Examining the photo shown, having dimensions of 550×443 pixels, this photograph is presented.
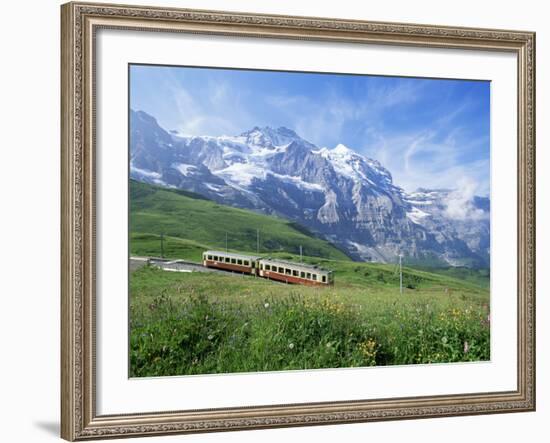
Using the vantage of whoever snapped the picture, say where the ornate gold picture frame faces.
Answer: facing the viewer and to the right of the viewer
